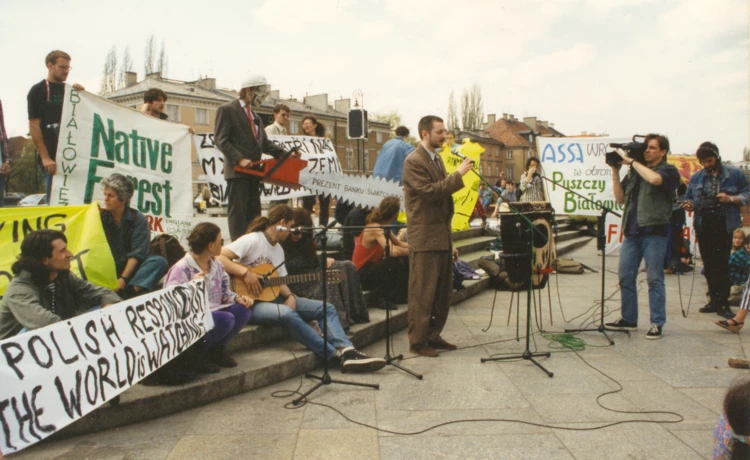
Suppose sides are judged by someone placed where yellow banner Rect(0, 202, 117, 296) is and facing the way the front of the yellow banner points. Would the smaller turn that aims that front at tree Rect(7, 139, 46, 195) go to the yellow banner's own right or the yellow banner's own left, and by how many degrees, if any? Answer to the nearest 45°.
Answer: approximately 180°

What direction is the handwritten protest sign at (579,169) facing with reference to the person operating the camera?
facing the viewer

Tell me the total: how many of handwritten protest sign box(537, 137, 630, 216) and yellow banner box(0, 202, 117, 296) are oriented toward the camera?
2

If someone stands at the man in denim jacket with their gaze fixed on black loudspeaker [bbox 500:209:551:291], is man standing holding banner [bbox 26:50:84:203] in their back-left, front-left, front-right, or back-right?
front-right

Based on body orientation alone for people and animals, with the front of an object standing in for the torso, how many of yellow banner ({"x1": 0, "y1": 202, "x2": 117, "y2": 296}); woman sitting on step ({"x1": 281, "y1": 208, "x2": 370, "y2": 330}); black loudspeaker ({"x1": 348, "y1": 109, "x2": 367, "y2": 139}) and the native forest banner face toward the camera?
3

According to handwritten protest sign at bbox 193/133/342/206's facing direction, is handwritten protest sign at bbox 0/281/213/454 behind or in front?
in front

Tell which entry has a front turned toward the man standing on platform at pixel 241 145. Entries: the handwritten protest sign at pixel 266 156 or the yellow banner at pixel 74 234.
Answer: the handwritten protest sign

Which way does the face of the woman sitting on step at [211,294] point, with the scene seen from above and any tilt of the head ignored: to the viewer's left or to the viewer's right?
to the viewer's right

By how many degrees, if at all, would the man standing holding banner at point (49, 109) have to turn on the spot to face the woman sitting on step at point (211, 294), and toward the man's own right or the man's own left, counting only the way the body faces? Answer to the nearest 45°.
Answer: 0° — they already face them

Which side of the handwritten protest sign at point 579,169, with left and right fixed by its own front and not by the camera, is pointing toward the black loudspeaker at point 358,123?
right

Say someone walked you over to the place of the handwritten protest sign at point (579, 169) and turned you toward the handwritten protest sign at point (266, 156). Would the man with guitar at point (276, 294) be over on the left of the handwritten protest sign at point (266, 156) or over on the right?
left

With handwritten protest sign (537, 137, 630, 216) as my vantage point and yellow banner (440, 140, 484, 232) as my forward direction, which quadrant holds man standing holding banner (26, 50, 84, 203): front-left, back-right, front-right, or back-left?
front-left

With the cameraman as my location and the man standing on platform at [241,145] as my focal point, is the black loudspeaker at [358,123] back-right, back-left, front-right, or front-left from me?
front-right

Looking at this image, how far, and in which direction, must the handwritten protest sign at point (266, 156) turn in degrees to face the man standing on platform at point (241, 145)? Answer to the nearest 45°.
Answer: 0° — it already faces them

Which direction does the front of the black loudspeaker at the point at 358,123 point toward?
toward the camera

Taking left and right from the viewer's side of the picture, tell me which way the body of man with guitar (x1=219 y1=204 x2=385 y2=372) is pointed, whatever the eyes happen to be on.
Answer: facing the viewer and to the right of the viewer

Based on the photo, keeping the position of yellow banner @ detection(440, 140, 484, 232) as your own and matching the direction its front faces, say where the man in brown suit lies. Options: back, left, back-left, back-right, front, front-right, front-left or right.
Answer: front

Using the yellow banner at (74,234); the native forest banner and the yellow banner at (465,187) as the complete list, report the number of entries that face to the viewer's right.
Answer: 0

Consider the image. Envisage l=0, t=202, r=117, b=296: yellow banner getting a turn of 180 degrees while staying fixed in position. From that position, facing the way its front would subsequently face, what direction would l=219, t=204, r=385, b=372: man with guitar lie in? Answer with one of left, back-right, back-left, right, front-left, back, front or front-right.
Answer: right
